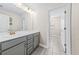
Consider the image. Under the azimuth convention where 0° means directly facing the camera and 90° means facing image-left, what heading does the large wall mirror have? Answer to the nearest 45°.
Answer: approximately 315°
